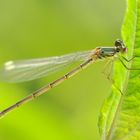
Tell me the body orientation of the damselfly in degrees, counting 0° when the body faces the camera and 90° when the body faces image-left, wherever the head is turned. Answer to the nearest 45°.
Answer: approximately 270°
